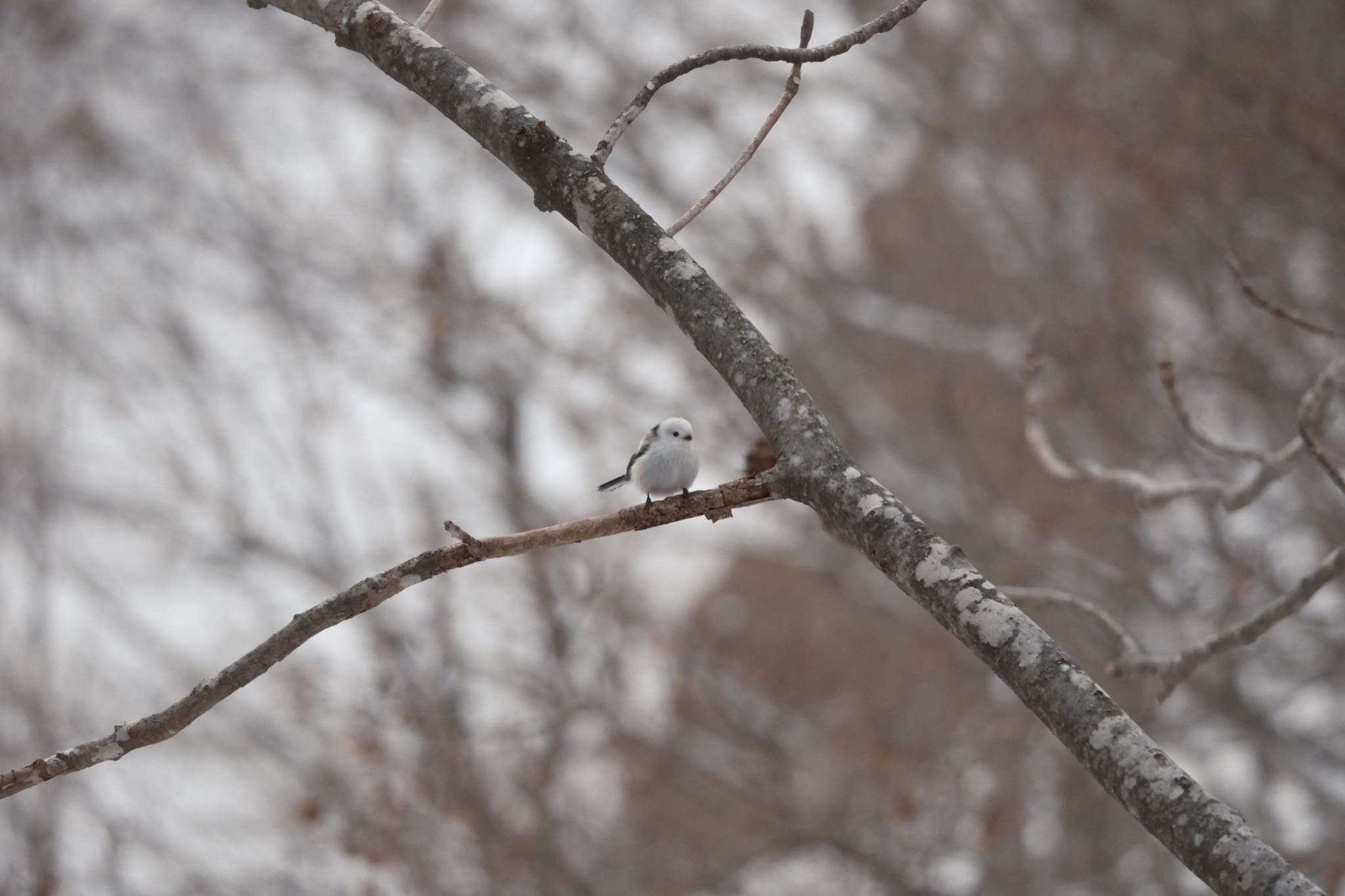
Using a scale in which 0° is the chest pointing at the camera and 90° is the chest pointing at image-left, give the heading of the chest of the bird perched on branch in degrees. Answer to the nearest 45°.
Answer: approximately 315°

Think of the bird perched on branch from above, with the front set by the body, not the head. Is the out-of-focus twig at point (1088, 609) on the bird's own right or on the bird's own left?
on the bird's own left
